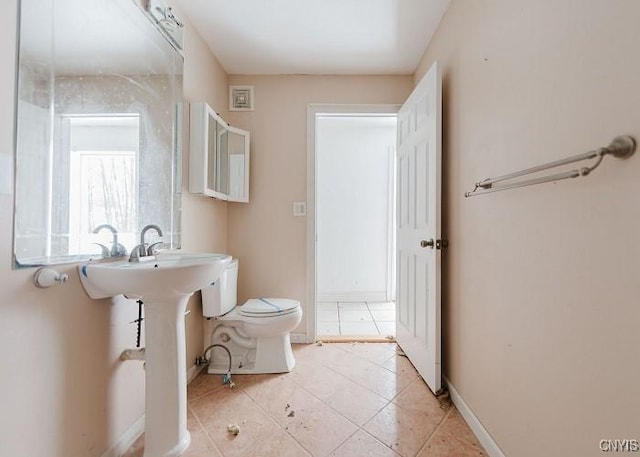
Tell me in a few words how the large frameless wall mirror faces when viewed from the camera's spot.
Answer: facing the viewer and to the right of the viewer

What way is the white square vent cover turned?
toward the camera

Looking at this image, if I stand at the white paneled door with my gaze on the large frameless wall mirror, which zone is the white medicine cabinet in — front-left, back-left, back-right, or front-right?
front-right

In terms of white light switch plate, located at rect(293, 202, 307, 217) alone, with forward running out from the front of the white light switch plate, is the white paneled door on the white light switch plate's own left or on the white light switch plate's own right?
on the white light switch plate's own left

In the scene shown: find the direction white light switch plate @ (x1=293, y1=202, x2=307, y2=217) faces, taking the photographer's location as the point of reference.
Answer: facing the viewer

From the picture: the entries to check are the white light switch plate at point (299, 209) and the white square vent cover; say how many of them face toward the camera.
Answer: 2

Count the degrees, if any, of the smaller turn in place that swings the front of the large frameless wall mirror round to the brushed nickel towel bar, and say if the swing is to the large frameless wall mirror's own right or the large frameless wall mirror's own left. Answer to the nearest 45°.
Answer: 0° — it already faces it

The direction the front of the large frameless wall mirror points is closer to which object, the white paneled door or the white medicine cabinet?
the white paneled door

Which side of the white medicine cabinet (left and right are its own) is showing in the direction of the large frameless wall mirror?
right

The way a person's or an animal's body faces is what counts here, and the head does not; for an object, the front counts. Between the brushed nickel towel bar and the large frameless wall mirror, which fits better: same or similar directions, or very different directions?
very different directions

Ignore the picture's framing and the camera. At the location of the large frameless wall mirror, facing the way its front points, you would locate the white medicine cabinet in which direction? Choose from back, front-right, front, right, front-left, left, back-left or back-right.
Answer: left

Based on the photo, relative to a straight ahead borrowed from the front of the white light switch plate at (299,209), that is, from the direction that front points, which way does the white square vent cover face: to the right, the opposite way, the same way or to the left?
the same way

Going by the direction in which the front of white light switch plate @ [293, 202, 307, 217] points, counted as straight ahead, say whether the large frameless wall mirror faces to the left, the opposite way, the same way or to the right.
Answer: to the left

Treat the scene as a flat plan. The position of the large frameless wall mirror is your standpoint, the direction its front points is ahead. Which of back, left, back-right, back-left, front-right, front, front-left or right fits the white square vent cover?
left

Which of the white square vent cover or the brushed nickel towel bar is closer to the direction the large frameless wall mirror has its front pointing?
the brushed nickel towel bar

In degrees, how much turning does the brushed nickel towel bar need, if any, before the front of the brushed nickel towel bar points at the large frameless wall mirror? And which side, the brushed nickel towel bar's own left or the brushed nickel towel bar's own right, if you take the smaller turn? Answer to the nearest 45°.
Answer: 0° — it already faces it

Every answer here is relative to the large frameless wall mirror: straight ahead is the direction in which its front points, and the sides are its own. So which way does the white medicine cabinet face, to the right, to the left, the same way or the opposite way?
the same way
